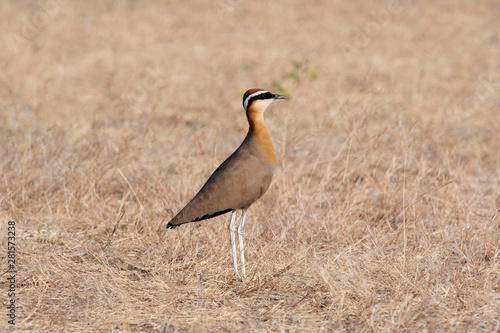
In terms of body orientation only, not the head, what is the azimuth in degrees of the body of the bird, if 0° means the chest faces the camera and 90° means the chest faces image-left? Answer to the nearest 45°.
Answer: approximately 270°
